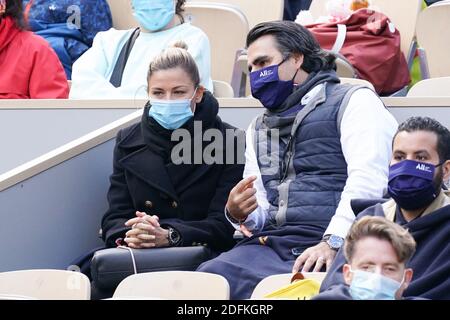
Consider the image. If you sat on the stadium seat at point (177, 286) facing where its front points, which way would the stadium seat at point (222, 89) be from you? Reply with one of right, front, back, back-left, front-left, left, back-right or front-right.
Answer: back

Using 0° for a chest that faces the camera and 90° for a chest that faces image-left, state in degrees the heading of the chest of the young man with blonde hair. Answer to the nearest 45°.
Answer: approximately 0°

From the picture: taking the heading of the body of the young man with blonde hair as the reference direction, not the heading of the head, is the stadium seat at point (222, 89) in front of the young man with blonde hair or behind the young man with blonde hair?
behind

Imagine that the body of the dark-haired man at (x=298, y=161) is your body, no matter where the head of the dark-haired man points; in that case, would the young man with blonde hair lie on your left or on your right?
on your left

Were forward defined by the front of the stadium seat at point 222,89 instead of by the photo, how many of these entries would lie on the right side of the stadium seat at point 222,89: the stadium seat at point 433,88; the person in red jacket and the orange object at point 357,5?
1

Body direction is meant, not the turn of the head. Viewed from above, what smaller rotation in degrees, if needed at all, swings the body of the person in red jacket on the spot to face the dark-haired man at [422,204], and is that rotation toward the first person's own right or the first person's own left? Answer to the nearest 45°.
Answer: approximately 90° to the first person's own left

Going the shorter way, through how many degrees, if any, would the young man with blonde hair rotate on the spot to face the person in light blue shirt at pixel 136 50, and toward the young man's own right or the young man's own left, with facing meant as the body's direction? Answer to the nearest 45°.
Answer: approximately 135° to the young man's own right
